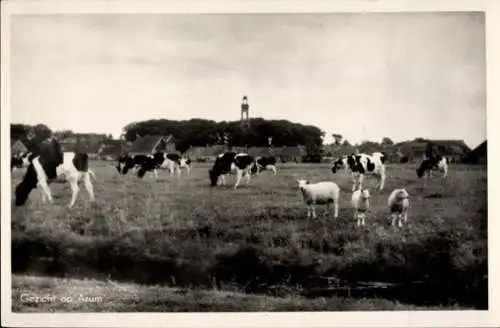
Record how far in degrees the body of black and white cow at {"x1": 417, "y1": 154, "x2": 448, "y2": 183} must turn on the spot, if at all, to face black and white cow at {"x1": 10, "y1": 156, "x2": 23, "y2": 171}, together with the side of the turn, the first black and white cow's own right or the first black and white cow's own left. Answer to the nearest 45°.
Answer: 0° — it already faces it

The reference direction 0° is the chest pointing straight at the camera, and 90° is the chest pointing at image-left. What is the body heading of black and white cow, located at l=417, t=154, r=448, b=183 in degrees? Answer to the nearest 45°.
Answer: approximately 90°
